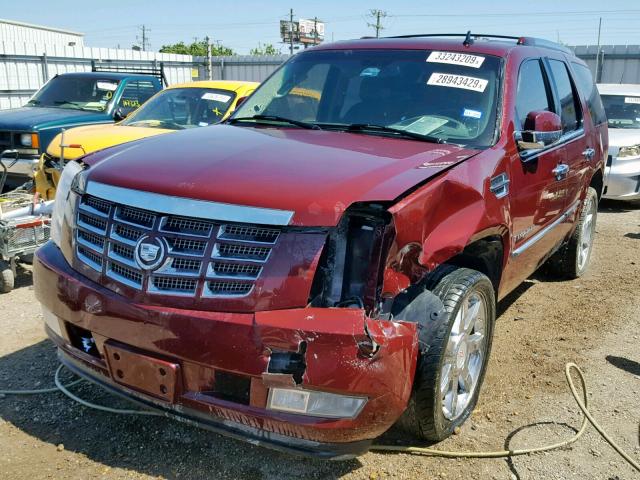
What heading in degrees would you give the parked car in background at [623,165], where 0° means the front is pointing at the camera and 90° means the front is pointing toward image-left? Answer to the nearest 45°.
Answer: approximately 0°

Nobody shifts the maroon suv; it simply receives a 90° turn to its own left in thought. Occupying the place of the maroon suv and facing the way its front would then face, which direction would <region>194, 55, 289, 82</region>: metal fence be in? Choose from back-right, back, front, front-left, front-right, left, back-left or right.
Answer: back-left

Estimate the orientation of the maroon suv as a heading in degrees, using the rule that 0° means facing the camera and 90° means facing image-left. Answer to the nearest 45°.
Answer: approximately 45°

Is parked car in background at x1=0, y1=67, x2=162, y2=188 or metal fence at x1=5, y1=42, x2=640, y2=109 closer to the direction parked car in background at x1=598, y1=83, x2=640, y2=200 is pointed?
the parked car in background

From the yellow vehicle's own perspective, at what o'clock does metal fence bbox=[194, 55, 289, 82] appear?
The metal fence is roughly at 5 o'clock from the yellow vehicle.

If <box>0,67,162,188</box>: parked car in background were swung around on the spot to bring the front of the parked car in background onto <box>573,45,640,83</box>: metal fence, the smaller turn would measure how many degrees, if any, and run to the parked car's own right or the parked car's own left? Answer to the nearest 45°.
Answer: approximately 180°
